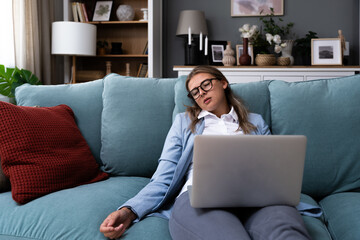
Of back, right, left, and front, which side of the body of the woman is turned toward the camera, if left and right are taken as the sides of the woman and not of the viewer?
front

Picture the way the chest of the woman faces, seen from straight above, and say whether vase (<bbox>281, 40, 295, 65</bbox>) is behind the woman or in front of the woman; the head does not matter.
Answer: behind

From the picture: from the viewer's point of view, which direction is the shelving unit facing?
toward the camera

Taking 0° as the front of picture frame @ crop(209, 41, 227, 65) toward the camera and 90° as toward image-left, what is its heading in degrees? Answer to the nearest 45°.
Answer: approximately 0°

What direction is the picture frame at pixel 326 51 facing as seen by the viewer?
toward the camera

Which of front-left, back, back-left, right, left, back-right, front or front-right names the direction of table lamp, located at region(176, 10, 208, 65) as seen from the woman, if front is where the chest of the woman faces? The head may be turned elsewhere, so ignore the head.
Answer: back

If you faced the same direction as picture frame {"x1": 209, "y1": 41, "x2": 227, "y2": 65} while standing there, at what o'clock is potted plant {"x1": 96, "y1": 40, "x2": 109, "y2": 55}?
The potted plant is roughly at 3 o'clock from the picture frame.

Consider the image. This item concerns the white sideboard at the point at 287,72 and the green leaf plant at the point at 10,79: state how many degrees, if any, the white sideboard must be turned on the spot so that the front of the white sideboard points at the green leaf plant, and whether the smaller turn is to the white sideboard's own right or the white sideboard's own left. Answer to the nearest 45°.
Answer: approximately 45° to the white sideboard's own right

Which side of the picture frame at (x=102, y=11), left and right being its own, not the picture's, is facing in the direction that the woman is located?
front

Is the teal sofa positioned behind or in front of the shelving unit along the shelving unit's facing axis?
in front
